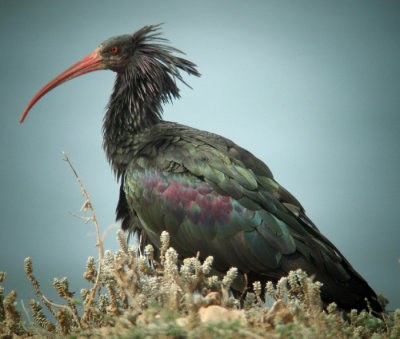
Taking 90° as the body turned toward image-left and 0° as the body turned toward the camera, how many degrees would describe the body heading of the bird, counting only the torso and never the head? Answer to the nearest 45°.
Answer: approximately 90°
